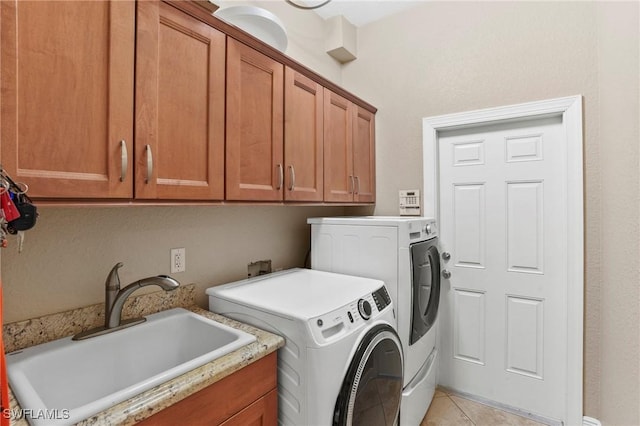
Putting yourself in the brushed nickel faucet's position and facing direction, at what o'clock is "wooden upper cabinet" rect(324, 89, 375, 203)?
The wooden upper cabinet is roughly at 10 o'clock from the brushed nickel faucet.

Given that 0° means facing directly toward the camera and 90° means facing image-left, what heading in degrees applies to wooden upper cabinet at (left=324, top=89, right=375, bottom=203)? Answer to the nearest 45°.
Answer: approximately 315°

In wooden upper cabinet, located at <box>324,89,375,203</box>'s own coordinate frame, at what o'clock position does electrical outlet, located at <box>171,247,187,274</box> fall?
The electrical outlet is roughly at 3 o'clock from the wooden upper cabinet.

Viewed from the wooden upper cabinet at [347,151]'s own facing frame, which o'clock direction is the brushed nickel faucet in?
The brushed nickel faucet is roughly at 3 o'clock from the wooden upper cabinet.

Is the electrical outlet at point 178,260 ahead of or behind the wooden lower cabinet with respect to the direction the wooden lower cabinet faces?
behind

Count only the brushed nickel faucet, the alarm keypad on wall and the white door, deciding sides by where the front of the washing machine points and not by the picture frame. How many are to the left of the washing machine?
2

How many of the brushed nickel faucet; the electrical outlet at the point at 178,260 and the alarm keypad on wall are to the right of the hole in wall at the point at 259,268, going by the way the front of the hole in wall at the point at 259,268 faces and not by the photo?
2

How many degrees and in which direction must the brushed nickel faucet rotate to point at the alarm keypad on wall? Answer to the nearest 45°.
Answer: approximately 45° to its left

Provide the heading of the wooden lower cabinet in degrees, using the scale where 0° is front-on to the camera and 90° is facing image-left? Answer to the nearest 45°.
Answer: approximately 315°

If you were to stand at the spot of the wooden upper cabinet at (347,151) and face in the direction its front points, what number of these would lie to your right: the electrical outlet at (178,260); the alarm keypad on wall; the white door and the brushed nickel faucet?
2

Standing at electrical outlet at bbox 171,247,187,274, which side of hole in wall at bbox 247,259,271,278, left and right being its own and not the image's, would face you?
right

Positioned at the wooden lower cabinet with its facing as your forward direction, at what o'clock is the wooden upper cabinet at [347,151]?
The wooden upper cabinet is roughly at 9 o'clock from the wooden lower cabinet.
